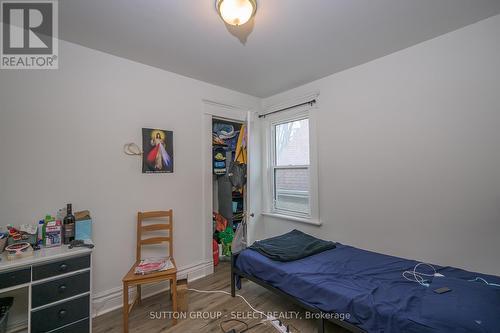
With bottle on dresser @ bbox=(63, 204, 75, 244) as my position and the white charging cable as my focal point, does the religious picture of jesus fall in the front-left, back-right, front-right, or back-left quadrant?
front-left

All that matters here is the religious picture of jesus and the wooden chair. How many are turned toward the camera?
2

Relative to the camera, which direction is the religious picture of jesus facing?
toward the camera

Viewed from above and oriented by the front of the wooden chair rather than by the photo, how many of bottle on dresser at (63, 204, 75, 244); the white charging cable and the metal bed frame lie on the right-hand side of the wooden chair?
1

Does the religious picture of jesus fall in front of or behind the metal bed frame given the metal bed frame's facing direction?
behind

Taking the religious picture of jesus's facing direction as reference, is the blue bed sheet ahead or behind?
ahead

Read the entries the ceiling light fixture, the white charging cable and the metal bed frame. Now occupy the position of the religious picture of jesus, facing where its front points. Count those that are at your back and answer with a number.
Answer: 0

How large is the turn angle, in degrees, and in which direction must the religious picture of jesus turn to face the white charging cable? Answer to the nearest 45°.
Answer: approximately 45° to its left

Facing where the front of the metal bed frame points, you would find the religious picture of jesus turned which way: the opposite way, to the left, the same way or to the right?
the same way

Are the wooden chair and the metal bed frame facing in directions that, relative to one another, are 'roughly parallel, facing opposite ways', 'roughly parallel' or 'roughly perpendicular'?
roughly parallel

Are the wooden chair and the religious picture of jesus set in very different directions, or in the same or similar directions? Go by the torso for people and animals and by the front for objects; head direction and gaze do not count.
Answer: same or similar directions

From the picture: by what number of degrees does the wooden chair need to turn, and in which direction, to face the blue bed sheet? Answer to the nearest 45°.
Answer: approximately 45° to its left

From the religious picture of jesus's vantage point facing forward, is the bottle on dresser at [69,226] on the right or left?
on its right

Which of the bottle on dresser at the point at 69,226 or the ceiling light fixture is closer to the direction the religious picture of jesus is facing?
the ceiling light fixture

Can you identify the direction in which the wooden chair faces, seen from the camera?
facing the viewer
